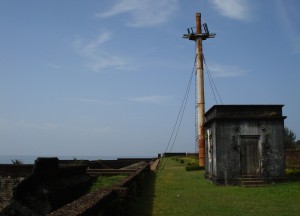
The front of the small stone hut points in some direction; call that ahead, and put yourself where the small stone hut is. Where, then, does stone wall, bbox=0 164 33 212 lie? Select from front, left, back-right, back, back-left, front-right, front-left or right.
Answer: right

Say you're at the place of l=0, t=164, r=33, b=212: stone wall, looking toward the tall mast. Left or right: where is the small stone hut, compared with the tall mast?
right

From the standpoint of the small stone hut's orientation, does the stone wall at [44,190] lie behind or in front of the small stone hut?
in front

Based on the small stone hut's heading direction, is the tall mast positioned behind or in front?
behind

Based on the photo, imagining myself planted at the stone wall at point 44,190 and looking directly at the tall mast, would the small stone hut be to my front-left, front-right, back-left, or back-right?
front-right

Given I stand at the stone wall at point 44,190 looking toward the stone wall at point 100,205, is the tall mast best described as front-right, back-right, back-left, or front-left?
back-left

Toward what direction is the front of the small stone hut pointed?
toward the camera

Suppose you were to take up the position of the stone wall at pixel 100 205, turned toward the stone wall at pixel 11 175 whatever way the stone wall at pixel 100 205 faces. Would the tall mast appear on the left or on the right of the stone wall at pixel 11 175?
right

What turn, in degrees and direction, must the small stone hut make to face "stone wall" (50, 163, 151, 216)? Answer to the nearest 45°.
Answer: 0° — it already faces it
